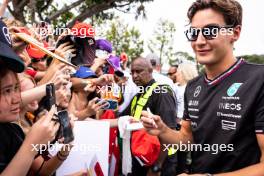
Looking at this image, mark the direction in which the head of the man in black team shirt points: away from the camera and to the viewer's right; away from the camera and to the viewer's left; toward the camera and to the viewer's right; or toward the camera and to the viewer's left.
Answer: toward the camera and to the viewer's left

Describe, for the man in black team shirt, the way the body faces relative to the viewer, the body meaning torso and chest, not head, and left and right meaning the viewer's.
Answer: facing the viewer and to the left of the viewer
